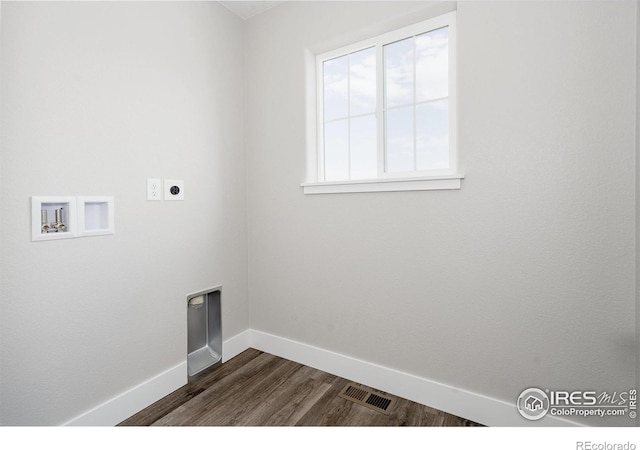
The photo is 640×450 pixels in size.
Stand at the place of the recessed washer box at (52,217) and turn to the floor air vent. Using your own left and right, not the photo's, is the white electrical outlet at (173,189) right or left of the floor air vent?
left

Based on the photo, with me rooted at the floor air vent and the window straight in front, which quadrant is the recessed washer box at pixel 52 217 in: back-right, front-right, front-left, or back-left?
back-left

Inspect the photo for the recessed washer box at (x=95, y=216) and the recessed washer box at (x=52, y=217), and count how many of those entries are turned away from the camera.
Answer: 0

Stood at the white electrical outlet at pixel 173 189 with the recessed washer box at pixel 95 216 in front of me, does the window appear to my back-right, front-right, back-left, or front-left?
back-left

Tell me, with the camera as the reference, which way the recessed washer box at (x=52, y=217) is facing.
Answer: facing the viewer and to the right of the viewer
